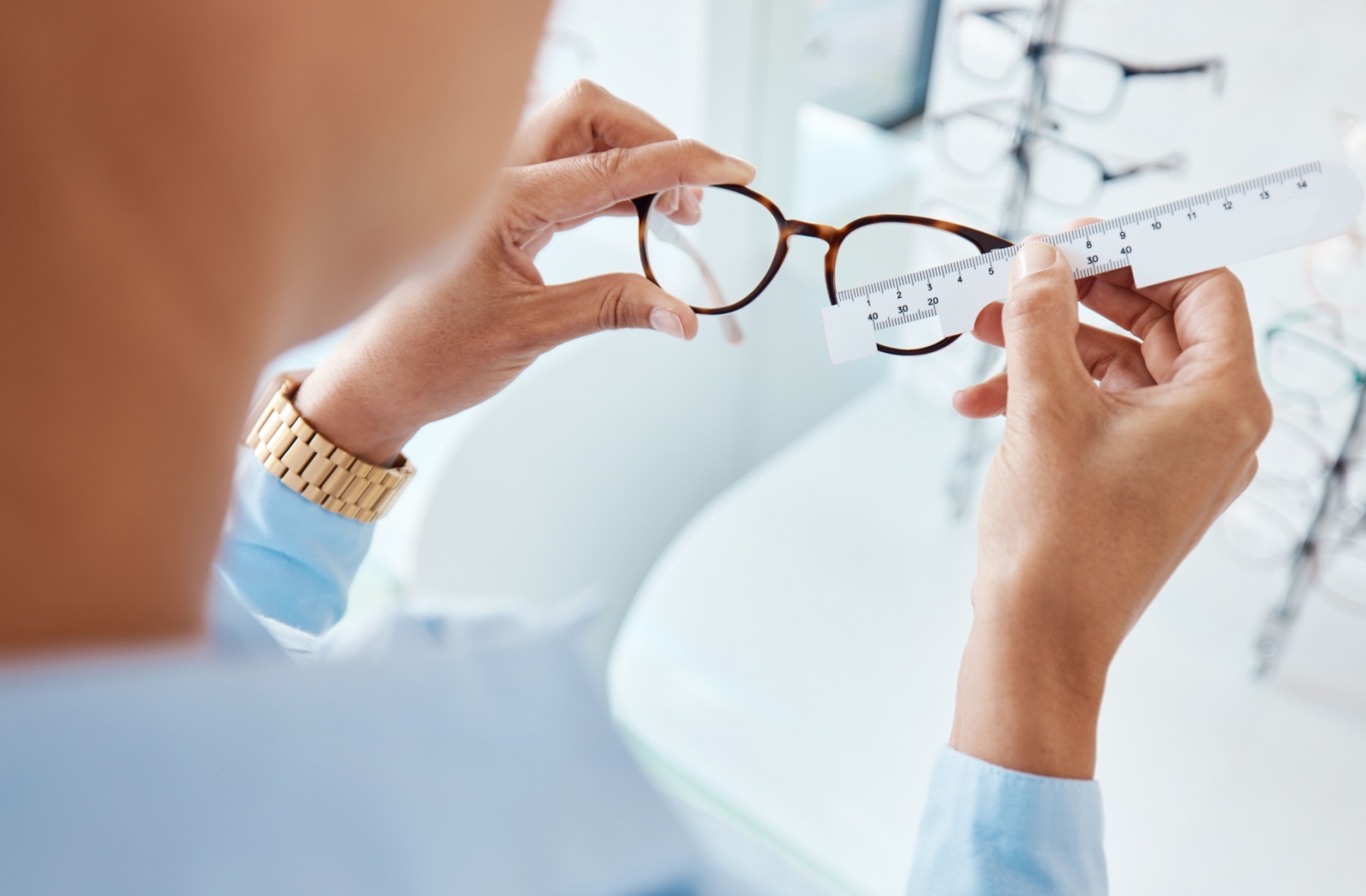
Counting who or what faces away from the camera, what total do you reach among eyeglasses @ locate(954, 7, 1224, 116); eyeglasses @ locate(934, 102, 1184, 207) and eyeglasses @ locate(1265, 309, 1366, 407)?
0

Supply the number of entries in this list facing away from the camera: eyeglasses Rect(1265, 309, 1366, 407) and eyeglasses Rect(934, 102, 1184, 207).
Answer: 0

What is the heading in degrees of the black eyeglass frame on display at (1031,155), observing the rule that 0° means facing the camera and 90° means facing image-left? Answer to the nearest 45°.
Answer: approximately 45°
